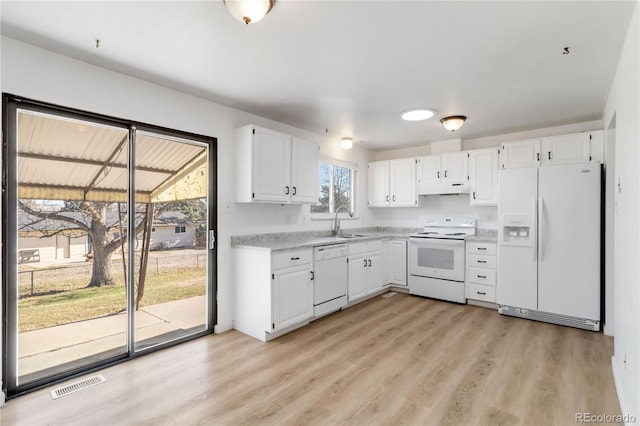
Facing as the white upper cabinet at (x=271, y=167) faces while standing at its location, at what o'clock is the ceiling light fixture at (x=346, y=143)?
The ceiling light fixture is roughly at 9 o'clock from the white upper cabinet.

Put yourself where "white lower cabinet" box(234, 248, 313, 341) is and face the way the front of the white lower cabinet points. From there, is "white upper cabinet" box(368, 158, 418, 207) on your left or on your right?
on your left

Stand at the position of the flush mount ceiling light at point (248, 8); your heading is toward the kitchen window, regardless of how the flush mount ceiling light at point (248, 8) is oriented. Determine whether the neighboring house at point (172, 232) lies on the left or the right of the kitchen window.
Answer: left

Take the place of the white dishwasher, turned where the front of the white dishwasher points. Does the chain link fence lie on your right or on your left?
on your right

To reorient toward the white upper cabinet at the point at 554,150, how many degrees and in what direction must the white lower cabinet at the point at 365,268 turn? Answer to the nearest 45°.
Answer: approximately 45° to its left

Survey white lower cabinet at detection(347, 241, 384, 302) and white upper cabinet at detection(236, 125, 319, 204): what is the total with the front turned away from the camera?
0
